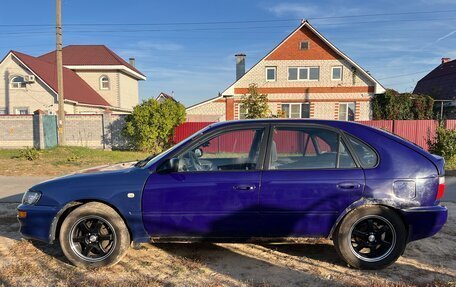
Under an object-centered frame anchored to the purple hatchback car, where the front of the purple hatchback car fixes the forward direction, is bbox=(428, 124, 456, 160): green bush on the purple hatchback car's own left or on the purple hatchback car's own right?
on the purple hatchback car's own right

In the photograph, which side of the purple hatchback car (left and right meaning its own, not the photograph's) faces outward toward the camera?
left

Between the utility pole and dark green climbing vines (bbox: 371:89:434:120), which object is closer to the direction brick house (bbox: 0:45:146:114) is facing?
the utility pole

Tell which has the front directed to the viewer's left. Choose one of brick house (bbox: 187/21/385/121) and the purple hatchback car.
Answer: the purple hatchback car

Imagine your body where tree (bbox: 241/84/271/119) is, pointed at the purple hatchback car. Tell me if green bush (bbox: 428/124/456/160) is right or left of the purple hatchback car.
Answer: left

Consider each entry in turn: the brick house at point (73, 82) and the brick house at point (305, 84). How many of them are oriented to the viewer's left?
0

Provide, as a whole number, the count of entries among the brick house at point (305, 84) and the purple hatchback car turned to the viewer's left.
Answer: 1

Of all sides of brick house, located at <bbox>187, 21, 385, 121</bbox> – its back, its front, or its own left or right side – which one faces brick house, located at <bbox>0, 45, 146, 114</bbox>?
right

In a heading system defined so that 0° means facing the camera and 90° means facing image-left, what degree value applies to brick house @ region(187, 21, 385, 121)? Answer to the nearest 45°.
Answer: approximately 0°

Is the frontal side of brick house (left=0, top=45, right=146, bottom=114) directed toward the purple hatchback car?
yes

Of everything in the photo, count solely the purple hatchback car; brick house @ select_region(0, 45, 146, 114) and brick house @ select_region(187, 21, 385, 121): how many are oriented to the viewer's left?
1

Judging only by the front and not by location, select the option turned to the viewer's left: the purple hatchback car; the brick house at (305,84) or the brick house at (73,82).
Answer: the purple hatchback car

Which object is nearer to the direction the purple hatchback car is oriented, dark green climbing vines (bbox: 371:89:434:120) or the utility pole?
the utility pole

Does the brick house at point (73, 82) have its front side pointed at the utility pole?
yes

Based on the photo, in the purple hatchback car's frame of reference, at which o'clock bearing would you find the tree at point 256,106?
The tree is roughly at 3 o'clock from the purple hatchback car.
